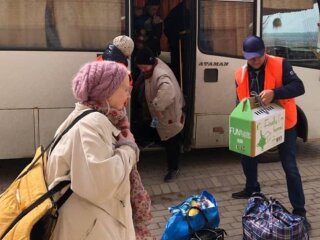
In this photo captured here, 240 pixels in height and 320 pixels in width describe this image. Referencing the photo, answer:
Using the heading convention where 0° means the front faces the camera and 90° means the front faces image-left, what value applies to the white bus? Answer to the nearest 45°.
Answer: approximately 270°

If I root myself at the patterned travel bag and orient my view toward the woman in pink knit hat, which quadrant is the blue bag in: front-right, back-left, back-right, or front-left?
front-right

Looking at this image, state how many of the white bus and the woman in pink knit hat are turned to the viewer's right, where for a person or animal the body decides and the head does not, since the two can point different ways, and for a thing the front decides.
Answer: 2

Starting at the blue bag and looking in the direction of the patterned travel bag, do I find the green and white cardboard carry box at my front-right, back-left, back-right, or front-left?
front-left

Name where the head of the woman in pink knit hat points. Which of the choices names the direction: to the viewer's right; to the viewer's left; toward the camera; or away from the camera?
to the viewer's right

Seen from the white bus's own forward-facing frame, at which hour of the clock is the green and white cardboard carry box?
The green and white cardboard carry box is roughly at 2 o'clock from the white bus.

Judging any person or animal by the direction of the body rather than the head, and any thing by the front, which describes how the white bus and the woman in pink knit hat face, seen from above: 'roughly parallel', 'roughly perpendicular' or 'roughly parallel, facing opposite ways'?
roughly parallel

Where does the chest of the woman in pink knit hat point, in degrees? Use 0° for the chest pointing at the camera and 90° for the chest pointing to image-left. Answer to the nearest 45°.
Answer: approximately 270°
